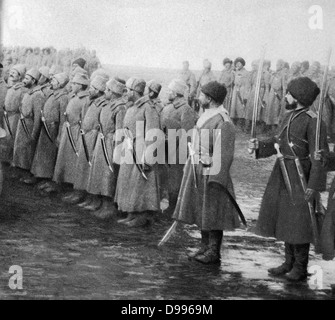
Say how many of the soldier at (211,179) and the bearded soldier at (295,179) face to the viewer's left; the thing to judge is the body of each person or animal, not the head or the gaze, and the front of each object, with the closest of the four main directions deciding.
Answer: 2

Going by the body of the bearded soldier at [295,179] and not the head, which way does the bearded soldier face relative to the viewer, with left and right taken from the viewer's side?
facing to the left of the viewer

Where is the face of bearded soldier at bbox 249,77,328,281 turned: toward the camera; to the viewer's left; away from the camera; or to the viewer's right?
to the viewer's left

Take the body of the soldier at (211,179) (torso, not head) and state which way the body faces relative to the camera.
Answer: to the viewer's left

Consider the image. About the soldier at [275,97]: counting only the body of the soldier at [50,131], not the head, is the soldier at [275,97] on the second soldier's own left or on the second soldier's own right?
on the second soldier's own left

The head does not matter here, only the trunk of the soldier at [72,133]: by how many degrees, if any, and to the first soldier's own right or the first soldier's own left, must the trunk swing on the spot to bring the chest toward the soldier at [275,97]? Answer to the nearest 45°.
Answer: approximately 90° to the first soldier's own left

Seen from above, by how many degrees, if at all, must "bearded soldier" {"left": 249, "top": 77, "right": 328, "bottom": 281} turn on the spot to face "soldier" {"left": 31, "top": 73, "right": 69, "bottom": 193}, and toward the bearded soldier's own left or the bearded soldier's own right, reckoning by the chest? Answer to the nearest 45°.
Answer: approximately 45° to the bearded soldier's own right
